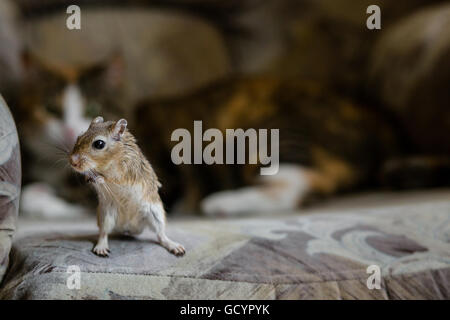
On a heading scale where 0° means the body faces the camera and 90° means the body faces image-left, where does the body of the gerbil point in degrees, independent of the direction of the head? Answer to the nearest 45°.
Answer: approximately 45°

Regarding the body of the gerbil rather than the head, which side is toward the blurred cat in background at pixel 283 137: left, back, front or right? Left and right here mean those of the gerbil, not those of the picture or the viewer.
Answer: back
